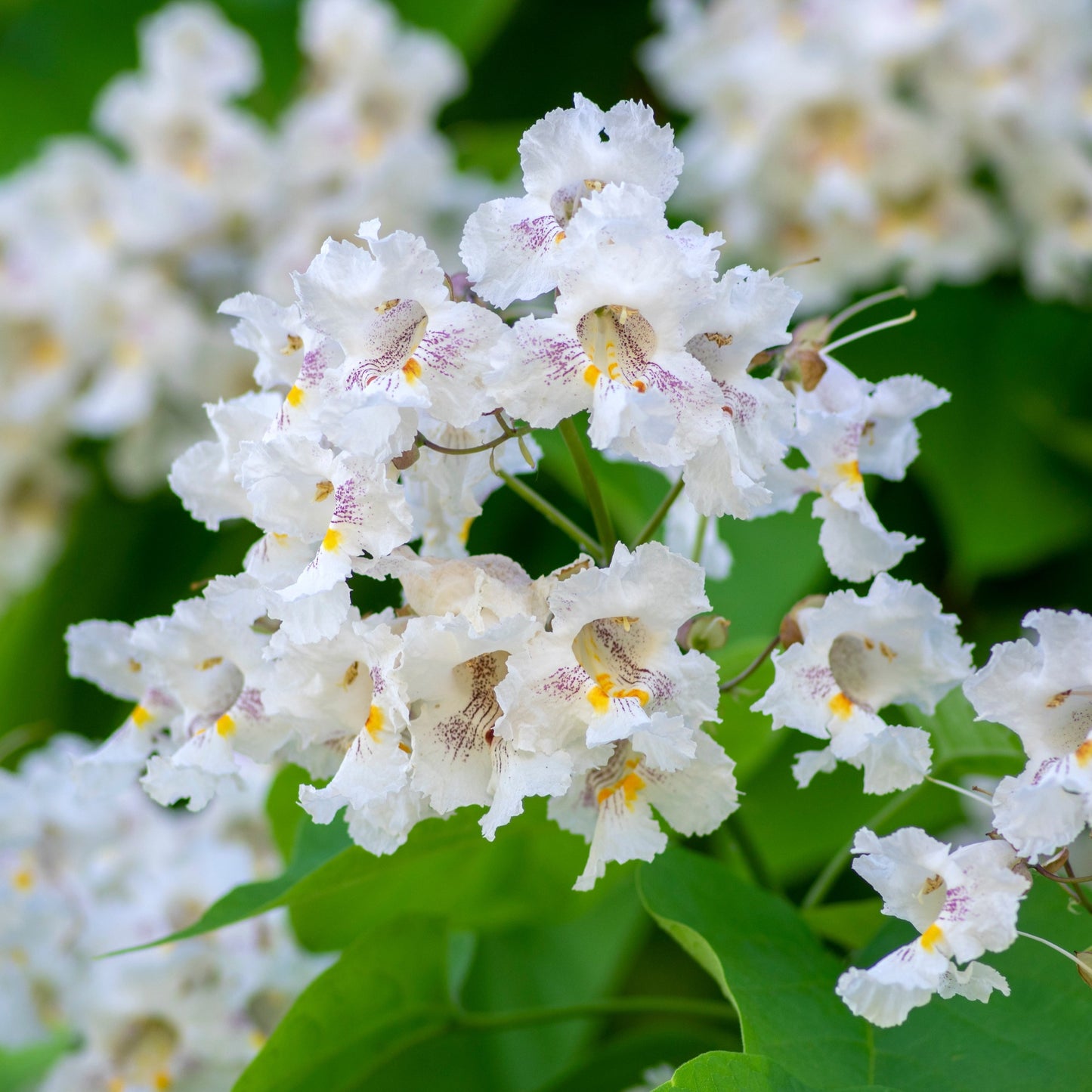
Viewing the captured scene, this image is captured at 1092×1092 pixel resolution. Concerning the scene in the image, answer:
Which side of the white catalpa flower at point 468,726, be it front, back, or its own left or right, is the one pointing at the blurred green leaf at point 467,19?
back

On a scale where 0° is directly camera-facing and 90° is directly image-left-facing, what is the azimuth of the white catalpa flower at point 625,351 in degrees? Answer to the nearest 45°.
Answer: approximately 0°

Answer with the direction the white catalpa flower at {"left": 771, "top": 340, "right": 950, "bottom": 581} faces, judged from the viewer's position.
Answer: facing the viewer and to the right of the viewer

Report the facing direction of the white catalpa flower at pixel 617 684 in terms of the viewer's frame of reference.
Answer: facing the viewer

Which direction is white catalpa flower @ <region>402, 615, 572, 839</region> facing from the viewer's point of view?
toward the camera

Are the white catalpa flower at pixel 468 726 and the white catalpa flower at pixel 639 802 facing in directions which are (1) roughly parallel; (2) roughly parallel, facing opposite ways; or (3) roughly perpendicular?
roughly parallel

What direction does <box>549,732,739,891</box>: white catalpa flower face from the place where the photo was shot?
facing the viewer
